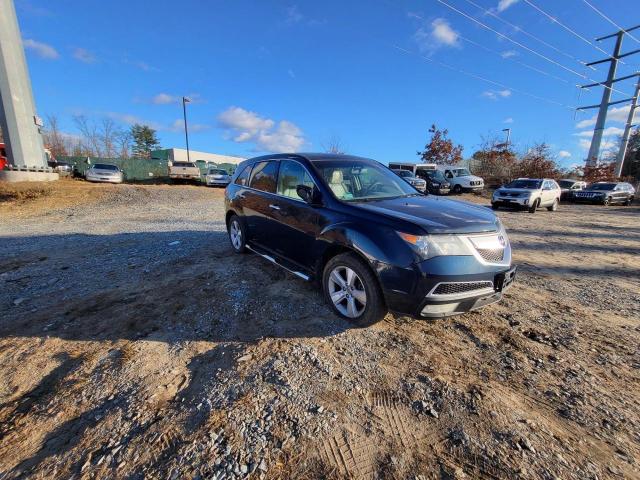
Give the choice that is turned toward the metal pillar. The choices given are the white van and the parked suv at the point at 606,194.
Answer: the parked suv

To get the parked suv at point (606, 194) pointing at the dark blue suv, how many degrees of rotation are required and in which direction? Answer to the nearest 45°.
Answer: approximately 45° to its left

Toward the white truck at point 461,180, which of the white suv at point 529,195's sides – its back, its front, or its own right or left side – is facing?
right

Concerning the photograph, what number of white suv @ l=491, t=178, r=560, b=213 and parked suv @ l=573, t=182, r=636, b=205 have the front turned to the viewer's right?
0

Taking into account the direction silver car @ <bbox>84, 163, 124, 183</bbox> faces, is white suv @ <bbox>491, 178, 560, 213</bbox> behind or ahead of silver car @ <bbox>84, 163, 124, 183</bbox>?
ahead

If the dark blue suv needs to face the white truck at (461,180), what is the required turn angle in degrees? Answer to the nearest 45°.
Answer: approximately 135° to its left

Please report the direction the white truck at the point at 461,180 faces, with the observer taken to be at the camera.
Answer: facing the viewer and to the right of the viewer

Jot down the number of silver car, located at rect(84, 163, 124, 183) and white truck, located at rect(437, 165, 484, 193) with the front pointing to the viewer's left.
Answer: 0

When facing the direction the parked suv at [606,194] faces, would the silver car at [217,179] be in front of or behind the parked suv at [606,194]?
in front

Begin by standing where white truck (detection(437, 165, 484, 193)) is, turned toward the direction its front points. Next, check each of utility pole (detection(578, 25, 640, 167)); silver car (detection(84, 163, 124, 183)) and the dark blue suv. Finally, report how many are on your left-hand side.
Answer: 1

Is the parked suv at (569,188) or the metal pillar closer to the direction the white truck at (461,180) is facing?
the parked suv

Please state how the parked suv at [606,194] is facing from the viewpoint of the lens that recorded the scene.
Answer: facing the viewer and to the left of the viewer

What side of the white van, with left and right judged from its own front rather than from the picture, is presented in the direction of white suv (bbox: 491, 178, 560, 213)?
front

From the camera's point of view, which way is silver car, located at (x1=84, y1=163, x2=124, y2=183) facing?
toward the camera
